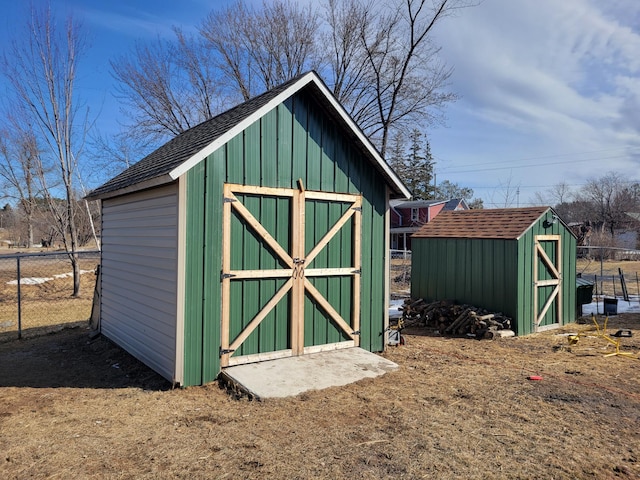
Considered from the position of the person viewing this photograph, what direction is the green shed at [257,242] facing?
facing the viewer and to the right of the viewer

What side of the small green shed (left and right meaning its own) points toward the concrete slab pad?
right

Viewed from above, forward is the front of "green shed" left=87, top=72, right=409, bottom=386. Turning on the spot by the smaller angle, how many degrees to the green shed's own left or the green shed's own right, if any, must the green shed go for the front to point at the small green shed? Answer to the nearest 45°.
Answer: approximately 90° to the green shed's own left

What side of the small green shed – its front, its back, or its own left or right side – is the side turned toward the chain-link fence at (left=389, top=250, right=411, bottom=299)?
back

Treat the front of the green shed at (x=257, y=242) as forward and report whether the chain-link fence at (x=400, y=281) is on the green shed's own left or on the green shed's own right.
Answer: on the green shed's own left

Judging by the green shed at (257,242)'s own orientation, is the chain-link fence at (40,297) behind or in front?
behind

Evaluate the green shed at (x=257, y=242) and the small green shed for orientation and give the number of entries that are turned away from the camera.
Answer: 0

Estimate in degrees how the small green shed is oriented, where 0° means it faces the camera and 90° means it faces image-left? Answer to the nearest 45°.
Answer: approximately 315°
